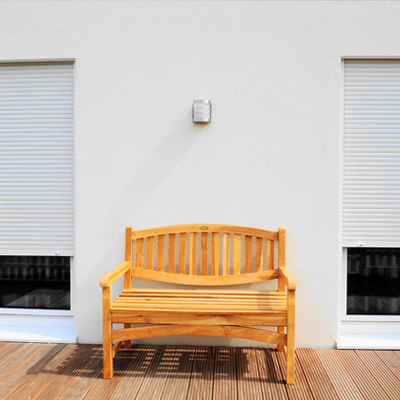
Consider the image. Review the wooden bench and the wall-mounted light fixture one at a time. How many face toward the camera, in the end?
2

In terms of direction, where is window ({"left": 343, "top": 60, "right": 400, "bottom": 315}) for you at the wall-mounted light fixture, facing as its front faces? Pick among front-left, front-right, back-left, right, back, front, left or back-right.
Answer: left

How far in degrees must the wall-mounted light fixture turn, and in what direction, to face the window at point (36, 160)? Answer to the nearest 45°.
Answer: approximately 90° to its right

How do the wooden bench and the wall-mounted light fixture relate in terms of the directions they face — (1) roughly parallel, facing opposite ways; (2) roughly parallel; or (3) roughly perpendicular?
roughly parallel

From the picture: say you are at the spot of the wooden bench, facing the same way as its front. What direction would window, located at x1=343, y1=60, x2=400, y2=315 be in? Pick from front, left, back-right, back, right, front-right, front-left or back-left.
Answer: left

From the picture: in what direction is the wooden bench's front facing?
toward the camera

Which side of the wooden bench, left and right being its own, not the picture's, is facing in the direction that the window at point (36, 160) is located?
right

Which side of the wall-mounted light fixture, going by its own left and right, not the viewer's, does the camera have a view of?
front
